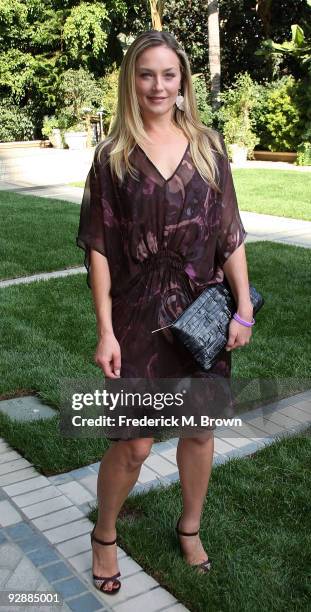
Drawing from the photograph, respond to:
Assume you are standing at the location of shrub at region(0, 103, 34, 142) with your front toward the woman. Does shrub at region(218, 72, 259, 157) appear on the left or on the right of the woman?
left

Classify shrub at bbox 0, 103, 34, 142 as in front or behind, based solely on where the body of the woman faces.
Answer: behind

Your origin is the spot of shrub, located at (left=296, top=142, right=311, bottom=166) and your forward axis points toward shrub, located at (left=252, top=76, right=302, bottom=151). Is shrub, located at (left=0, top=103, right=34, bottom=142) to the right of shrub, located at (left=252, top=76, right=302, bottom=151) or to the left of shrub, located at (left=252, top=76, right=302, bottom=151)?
left

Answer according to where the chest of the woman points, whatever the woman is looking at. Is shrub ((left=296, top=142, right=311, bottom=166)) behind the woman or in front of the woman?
behind

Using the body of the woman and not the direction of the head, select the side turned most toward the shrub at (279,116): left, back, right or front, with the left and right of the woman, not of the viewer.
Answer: back

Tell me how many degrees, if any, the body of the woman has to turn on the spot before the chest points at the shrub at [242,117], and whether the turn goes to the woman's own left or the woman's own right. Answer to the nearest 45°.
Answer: approximately 180°

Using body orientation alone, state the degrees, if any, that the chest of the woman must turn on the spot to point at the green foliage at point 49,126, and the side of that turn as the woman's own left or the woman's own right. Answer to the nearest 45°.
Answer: approximately 180°

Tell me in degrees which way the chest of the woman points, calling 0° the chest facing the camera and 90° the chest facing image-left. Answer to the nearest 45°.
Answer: approximately 0°
